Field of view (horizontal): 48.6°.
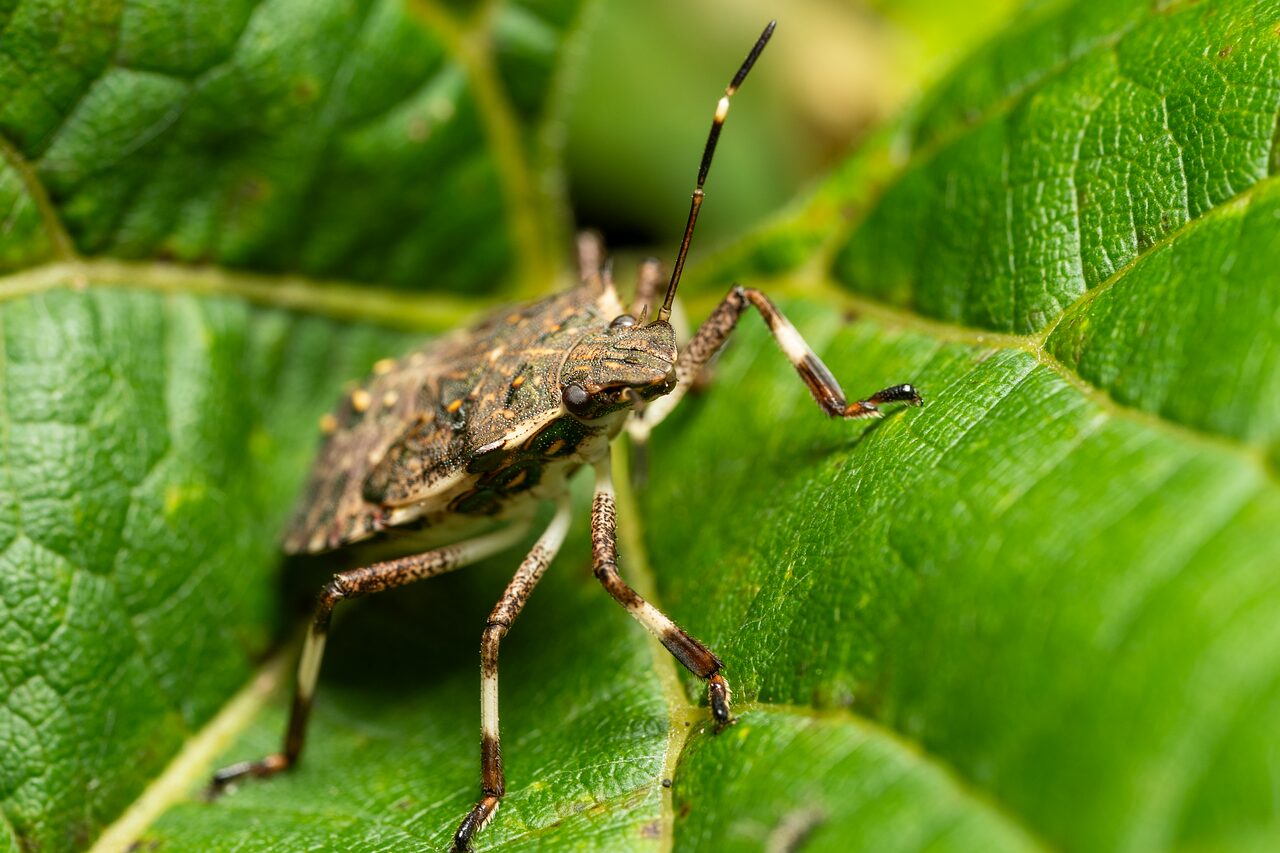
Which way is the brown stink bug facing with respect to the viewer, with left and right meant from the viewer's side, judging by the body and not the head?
facing the viewer and to the right of the viewer
